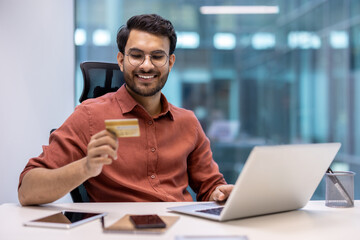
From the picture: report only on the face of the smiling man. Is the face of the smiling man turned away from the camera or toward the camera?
toward the camera

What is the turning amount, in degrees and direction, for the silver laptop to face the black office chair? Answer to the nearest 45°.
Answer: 0° — it already faces it

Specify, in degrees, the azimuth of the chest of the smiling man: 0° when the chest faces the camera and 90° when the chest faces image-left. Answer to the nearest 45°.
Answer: approximately 0°

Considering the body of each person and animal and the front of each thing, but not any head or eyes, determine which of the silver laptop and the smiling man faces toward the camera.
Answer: the smiling man

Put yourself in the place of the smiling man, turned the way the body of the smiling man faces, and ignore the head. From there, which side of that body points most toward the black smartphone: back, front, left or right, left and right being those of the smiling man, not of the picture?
front

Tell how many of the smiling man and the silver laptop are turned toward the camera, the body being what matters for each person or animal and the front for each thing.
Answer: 1

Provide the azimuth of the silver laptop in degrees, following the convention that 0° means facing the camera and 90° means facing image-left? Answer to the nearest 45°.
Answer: approximately 135°
